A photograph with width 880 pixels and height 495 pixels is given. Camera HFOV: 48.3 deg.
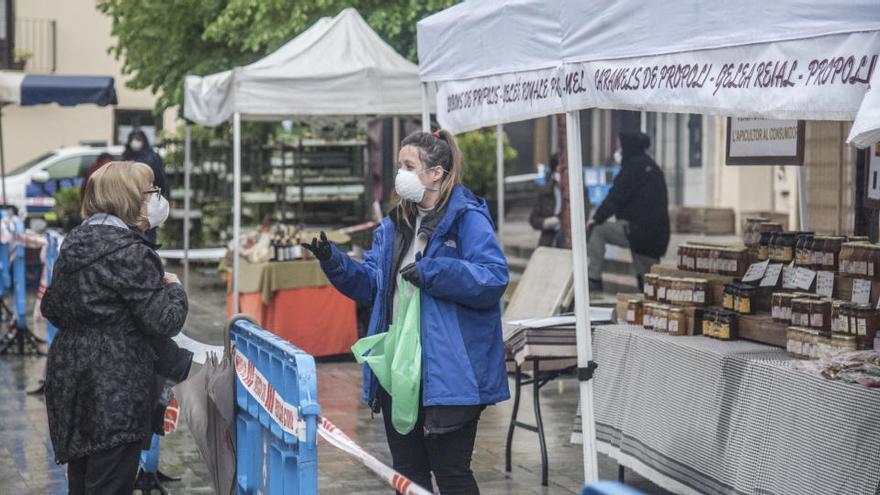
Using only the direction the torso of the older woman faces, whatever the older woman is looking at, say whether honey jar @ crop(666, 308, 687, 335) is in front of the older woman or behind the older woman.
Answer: in front

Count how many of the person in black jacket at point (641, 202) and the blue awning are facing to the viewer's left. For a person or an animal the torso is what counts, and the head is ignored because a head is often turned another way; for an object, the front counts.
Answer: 1

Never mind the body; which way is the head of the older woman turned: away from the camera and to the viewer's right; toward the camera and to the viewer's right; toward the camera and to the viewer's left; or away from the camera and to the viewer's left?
away from the camera and to the viewer's right

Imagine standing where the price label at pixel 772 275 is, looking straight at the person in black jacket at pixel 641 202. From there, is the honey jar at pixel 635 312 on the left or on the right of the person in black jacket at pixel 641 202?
left

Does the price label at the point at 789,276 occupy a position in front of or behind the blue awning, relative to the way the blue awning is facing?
in front

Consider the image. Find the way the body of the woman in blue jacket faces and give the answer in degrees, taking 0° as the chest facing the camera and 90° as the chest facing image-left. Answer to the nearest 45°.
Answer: approximately 45°

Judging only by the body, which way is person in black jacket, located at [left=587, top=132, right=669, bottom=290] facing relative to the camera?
to the viewer's left

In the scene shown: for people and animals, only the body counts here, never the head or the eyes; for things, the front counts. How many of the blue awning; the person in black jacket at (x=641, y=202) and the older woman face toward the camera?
1

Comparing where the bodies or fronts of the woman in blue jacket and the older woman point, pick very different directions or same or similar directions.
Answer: very different directions

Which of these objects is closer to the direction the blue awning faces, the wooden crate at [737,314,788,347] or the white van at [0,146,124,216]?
the wooden crate

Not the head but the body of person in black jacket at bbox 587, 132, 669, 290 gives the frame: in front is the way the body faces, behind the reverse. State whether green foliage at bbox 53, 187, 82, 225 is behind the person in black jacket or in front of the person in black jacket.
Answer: in front

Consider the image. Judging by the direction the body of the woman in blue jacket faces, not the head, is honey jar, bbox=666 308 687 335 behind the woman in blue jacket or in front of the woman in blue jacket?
behind

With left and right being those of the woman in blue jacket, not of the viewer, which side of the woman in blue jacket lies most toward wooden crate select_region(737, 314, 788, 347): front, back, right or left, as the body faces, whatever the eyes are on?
back
